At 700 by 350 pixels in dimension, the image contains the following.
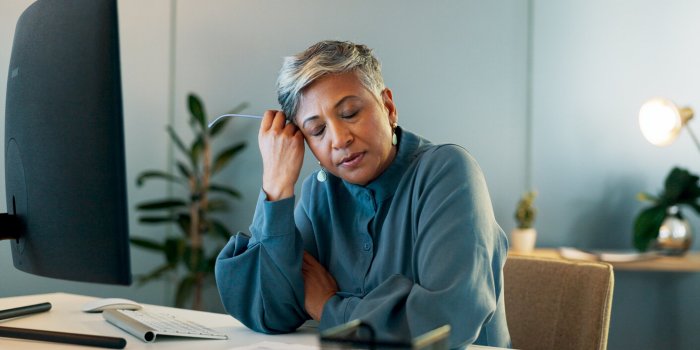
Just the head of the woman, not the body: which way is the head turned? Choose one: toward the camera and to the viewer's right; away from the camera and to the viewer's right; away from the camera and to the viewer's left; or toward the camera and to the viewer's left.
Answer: toward the camera and to the viewer's left

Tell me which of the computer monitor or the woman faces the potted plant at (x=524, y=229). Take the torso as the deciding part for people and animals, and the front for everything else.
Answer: the computer monitor

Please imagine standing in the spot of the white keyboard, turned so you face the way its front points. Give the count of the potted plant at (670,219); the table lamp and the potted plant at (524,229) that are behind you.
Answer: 0

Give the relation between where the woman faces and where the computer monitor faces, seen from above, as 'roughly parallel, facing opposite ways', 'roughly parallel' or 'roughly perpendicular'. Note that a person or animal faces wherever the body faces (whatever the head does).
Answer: roughly parallel, facing opposite ways

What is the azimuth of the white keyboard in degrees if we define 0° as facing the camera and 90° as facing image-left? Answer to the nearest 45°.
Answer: approximately 270°

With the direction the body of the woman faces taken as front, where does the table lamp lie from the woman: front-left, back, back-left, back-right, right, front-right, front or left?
back

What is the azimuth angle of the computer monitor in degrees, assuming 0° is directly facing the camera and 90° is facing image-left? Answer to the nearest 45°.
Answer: approximately 225°

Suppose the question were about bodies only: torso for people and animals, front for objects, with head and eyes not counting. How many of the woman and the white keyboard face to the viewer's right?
1

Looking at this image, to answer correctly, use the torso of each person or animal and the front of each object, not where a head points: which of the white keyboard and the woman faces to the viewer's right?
the white keyboard

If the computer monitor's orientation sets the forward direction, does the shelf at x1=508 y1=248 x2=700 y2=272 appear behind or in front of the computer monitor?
in front

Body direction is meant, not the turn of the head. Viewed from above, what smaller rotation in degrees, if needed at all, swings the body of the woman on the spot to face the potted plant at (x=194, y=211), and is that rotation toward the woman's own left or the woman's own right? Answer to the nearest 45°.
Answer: approximately 135° to the woman's own right

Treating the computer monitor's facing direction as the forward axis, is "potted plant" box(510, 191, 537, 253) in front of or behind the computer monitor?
in front
